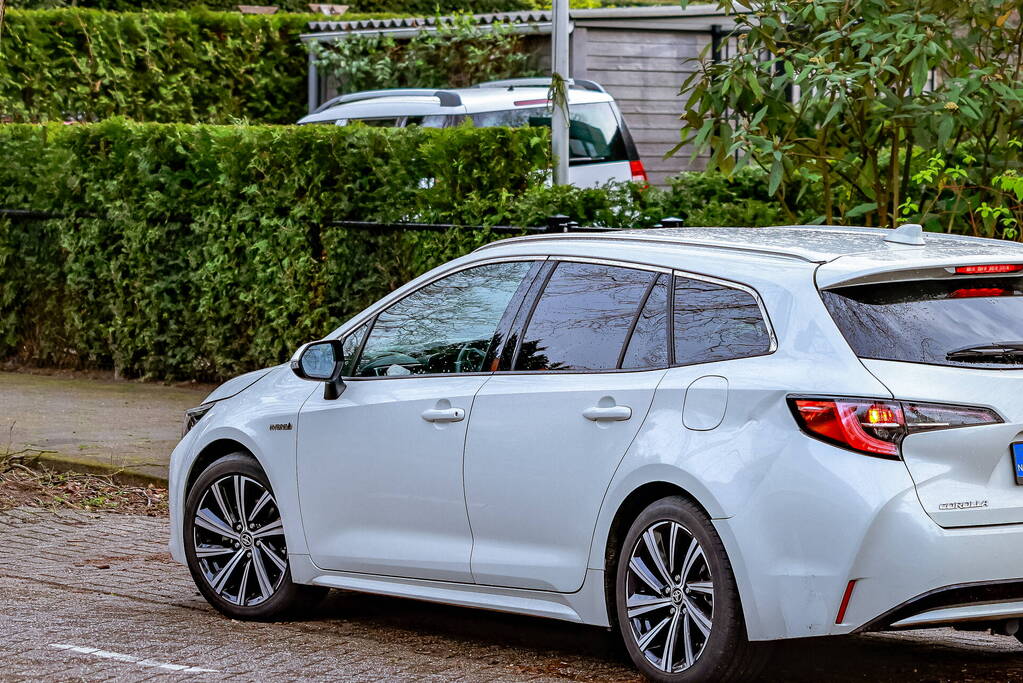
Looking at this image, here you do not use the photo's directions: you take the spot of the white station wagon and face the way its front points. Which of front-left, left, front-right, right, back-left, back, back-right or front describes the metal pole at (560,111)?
front-right

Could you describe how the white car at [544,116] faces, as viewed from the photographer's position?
facing away from the viewer and to the left of the viewer

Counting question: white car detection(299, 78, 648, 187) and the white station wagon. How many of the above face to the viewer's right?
0

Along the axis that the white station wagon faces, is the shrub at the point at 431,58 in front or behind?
in front

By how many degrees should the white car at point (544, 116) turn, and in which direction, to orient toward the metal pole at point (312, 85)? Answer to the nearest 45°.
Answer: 0° — it already faces it

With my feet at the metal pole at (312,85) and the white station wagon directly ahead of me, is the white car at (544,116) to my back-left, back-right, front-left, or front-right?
front-left

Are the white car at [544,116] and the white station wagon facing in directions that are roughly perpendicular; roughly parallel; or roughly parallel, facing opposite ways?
roughly parallel

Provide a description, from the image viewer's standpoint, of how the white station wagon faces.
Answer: facing away from the viewer and to the left of the viewer

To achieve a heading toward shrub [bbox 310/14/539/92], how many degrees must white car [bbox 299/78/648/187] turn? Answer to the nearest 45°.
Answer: approximately 45° to its right

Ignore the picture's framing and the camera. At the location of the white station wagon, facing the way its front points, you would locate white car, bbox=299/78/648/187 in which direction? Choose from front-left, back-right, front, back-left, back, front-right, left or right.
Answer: front-right

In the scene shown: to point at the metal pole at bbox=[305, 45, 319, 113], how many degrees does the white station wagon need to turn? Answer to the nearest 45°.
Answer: approximately 45° to its right
